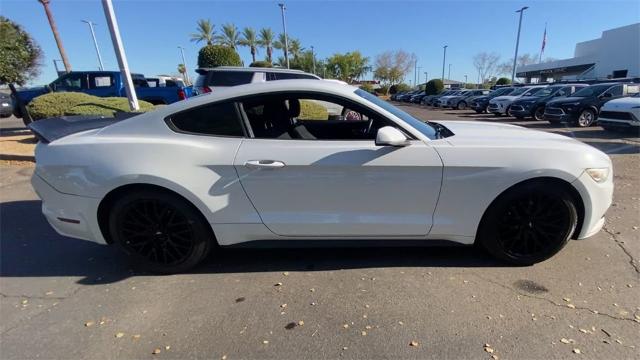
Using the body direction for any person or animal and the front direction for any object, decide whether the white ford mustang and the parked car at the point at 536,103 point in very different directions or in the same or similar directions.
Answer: very different directions

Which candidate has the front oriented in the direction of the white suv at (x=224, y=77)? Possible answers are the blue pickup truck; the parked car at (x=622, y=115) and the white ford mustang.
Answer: the parked car

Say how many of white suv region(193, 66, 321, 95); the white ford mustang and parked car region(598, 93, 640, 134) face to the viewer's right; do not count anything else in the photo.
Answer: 2

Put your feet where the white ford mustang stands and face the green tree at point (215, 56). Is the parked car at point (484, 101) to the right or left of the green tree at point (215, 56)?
right

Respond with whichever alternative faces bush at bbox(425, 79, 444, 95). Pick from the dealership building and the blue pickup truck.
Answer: the dealership building

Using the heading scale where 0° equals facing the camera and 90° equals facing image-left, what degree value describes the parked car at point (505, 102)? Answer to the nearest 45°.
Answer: approximately 45°

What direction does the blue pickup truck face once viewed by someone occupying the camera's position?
facing to the left of the viewer

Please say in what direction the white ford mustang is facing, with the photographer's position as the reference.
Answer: facing to the right of the viewer

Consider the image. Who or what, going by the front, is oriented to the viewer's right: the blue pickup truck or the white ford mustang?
the white ford mustang
